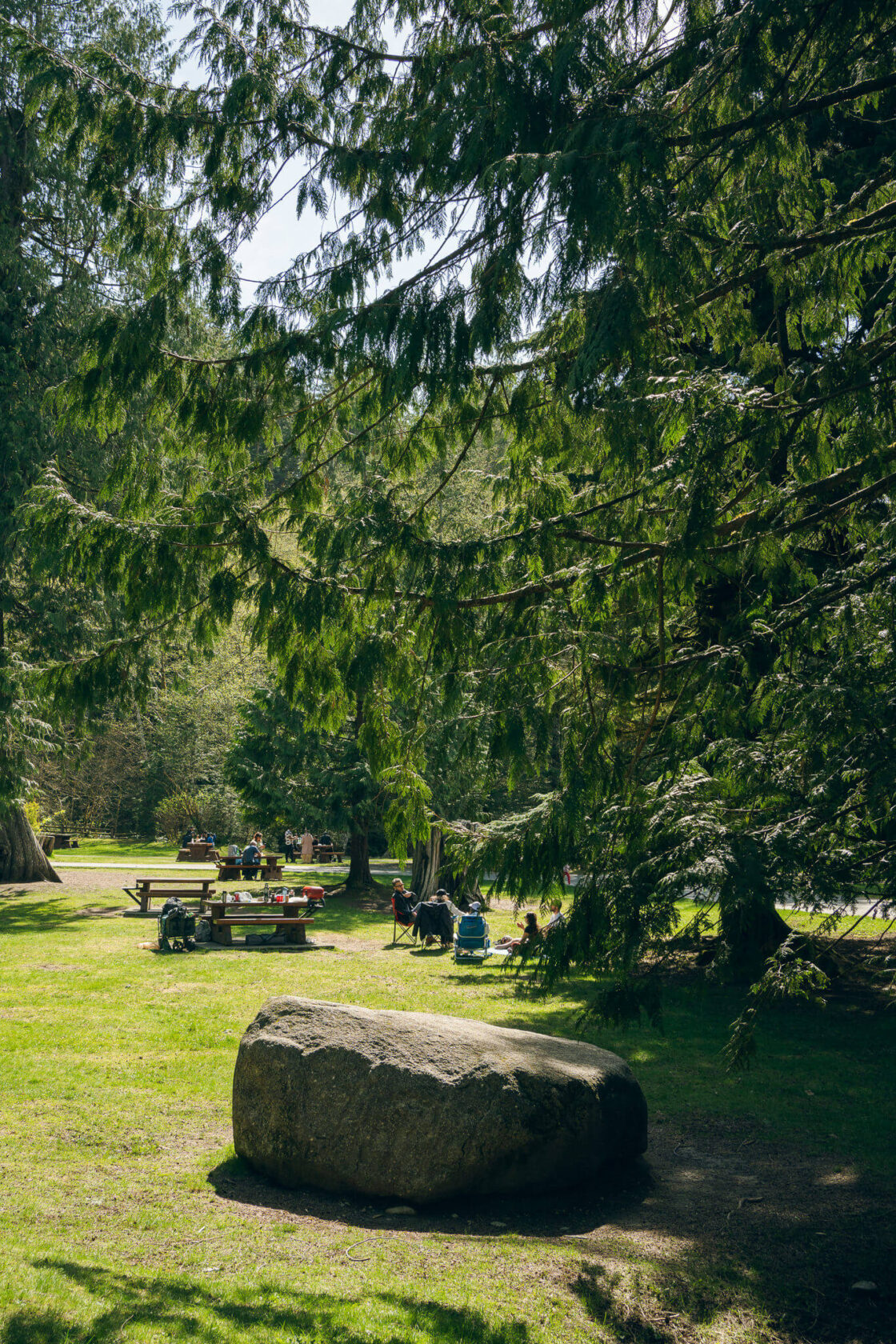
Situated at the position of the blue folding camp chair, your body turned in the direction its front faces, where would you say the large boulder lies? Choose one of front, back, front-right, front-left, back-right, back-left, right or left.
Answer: back

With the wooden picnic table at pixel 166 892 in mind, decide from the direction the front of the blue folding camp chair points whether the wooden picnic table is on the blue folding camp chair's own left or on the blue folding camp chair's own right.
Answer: on the blue folding camp chair's own left

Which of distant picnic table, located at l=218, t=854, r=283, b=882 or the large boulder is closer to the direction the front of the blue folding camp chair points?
the distant picnic table

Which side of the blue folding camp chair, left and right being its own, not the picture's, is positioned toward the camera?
back

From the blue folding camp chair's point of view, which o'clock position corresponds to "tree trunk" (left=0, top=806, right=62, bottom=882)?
The tree trunk is roughly at 10 o'clock from the blue folding camp chair.

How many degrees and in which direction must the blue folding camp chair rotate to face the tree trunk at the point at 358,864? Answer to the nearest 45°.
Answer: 0° — it already faces it

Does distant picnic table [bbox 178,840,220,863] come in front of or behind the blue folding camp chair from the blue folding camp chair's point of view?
in front

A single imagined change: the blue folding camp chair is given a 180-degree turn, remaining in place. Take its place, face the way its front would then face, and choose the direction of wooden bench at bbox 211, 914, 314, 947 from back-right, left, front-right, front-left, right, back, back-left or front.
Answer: right

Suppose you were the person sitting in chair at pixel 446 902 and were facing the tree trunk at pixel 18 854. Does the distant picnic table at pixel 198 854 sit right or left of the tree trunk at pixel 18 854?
right

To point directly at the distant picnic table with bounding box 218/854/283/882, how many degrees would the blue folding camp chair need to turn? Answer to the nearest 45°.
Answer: approximately 45° to its left
